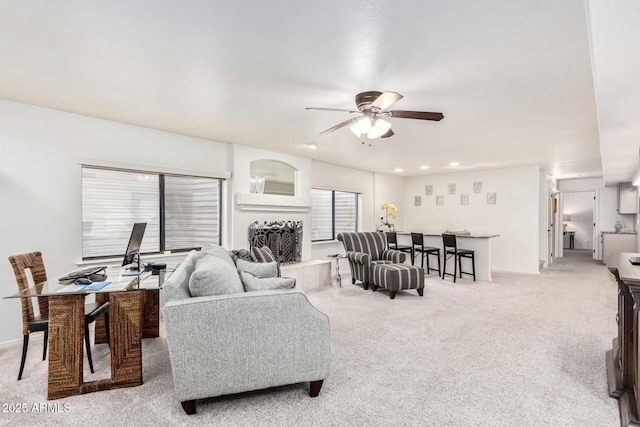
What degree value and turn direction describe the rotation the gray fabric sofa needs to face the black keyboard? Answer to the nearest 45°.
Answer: approximately 135° to its left

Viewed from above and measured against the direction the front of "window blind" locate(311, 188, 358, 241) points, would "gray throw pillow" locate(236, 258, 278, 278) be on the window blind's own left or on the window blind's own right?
on the window blind's own right

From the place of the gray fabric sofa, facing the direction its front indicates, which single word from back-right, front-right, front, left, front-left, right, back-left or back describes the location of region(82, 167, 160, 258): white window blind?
back-left

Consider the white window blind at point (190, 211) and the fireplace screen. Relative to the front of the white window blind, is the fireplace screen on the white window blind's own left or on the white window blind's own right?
on the white window blind's own left

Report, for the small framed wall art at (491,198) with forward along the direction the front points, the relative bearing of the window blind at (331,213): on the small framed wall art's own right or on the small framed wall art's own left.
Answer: on the small framed wall art's own right

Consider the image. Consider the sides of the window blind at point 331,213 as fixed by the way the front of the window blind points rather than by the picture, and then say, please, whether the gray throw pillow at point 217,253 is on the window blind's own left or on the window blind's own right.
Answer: on the window blind's own right
